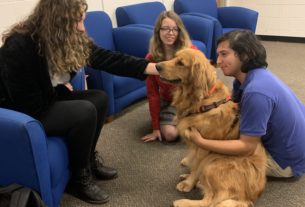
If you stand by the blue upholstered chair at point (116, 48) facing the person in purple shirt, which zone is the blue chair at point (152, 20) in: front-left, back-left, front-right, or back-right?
back-left

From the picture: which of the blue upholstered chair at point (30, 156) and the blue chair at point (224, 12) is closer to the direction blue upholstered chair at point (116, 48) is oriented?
the blue upholstered chair

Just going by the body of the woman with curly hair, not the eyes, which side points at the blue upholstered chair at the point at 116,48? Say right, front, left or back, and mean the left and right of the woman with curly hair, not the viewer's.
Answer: left

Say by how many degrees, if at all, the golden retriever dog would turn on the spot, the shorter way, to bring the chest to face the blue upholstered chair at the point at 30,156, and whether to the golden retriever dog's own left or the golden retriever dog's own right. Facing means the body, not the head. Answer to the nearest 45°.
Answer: approximately 45° to the golden retriever dog's own left

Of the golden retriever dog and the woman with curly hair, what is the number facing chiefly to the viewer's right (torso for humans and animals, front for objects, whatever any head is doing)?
1

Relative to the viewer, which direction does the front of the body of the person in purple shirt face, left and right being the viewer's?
facing to the left of the viewer

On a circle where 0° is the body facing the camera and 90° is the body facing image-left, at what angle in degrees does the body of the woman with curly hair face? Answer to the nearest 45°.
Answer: approximately 270°

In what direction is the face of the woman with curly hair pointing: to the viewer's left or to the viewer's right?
to the viewer's right

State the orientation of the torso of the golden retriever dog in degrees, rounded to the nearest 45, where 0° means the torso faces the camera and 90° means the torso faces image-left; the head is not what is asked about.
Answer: approximately 90°

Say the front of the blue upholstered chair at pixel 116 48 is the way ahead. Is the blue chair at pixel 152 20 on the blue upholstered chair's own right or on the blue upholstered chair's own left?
on the blue upholstered chair's own left

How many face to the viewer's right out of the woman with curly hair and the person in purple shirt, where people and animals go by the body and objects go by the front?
1
